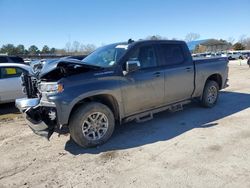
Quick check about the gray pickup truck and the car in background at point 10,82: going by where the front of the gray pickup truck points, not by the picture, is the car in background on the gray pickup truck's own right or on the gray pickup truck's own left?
on the gray pickup truck's own right

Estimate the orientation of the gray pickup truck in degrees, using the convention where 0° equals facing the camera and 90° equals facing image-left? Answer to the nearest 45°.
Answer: approximately 45°
